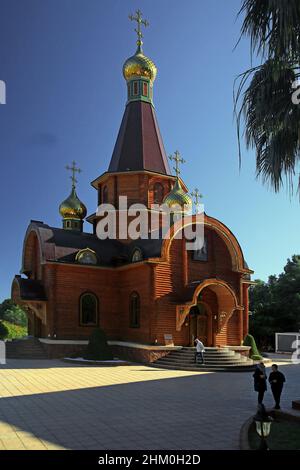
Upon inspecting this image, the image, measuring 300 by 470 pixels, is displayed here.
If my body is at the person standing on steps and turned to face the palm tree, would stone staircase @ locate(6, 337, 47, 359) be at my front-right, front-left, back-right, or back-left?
back-right

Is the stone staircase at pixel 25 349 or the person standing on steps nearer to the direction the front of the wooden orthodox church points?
the person standing on steps

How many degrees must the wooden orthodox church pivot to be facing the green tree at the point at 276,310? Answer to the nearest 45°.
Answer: approximately 90° to its left

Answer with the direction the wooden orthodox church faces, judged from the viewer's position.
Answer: facing the viewer and to the right of the viewer
